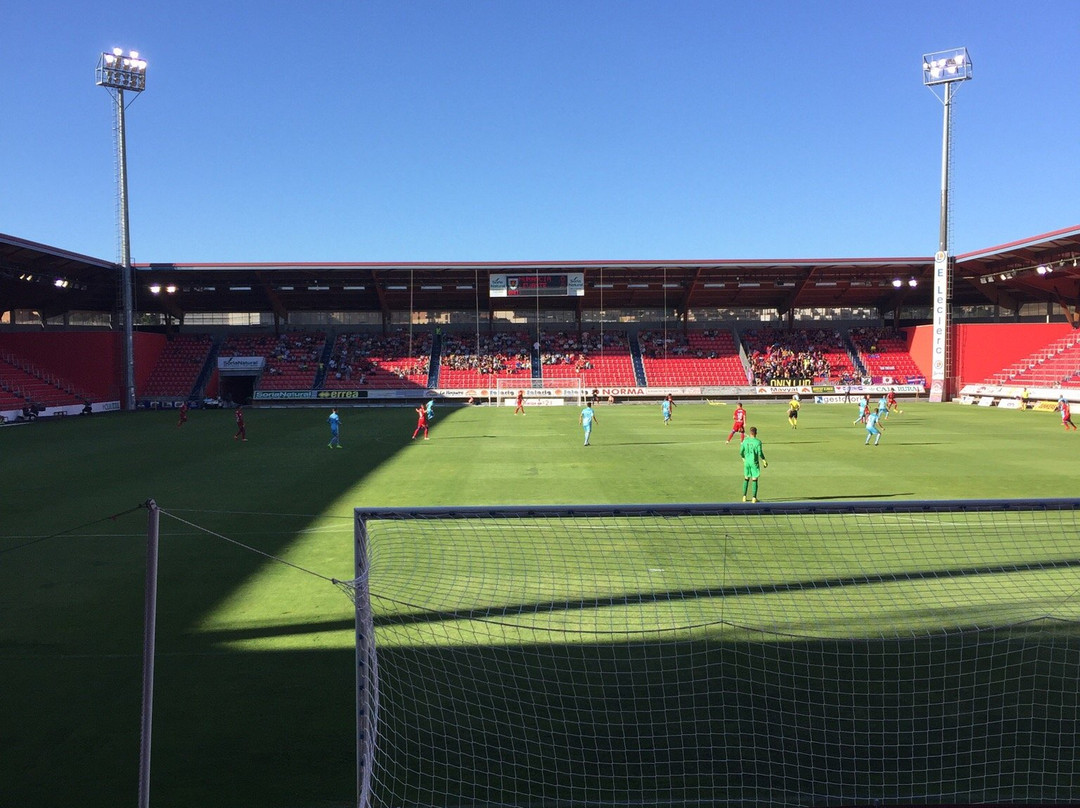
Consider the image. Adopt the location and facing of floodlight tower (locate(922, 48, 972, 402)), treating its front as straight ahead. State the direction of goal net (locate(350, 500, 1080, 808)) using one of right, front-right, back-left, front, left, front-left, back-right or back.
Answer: front-left

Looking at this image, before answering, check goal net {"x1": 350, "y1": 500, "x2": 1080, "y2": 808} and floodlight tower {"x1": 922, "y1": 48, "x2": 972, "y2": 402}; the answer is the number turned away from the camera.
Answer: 1

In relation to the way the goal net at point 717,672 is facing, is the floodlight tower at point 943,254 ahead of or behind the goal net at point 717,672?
ahead

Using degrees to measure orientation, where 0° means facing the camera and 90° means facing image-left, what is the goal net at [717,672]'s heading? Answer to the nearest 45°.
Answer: approximately 180°

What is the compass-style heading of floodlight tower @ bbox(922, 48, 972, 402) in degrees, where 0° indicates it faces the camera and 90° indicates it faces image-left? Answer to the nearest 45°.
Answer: approximately 45°

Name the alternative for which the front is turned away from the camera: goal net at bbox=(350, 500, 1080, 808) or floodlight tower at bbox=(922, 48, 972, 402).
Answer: the goal net
